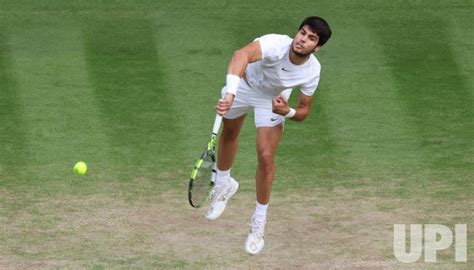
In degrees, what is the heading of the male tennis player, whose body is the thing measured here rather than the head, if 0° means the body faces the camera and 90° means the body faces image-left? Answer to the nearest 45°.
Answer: approximately 0°

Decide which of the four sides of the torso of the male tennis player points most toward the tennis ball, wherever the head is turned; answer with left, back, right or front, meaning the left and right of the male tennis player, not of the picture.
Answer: right
